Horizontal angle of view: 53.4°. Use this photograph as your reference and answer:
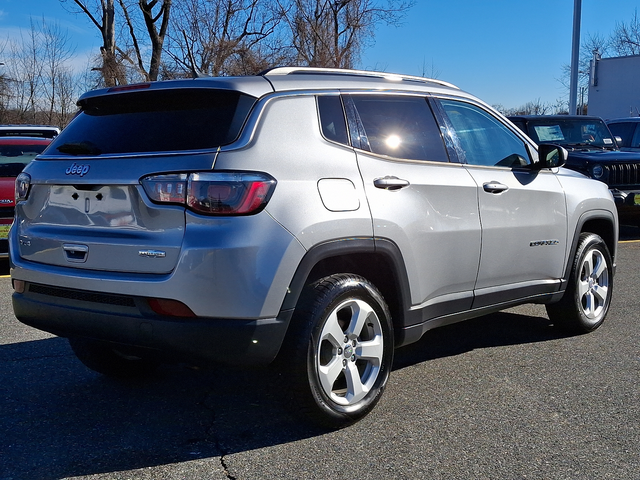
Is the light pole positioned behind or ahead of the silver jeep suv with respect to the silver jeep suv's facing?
ahead

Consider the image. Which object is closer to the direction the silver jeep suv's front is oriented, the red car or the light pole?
the light pole

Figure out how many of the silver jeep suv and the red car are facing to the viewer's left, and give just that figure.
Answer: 0

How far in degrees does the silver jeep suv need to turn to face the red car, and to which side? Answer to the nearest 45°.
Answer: approximately 90° to its left

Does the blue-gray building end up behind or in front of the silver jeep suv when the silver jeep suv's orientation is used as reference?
in front

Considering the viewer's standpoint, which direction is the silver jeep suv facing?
facing away from the viewer and to the right of the viewer
